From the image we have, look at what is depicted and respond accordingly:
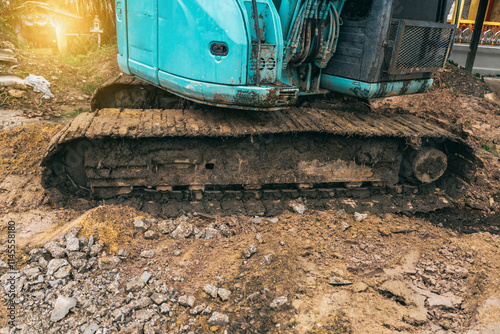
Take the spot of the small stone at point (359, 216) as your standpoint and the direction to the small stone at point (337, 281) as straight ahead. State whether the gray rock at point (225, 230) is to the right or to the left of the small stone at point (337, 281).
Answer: right

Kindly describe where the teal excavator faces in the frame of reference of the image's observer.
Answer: facing the viewer and to the right of the viewer

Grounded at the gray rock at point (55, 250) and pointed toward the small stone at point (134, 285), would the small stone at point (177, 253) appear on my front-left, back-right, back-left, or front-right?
front-left

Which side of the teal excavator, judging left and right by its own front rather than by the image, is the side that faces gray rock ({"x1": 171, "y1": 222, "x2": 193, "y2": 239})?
right

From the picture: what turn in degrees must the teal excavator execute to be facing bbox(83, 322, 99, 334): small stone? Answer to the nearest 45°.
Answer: approximately 90° to its right

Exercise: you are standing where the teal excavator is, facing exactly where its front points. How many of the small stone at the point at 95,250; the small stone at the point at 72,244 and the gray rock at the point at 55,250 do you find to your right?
3

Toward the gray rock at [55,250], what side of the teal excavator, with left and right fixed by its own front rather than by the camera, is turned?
right

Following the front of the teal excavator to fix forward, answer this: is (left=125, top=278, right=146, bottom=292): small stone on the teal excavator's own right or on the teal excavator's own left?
on the teal excavator's own right

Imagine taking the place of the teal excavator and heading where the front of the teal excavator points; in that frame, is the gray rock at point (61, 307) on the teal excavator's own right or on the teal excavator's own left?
on the teal excavator's own right

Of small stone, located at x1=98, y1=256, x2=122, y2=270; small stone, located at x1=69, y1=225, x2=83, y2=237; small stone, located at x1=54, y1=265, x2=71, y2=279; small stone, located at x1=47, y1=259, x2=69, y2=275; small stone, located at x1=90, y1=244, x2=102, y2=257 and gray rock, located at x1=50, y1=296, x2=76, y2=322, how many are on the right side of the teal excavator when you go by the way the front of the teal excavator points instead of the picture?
6

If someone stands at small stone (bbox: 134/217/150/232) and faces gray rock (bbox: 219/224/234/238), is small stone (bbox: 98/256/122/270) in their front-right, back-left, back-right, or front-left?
back-right

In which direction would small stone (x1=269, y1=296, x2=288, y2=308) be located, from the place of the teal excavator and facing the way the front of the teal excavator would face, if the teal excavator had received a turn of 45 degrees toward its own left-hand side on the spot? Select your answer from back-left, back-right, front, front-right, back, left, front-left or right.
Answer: right

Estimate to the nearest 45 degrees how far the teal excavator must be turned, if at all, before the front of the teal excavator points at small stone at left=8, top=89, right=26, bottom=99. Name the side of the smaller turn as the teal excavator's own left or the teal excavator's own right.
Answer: approximately 180°
